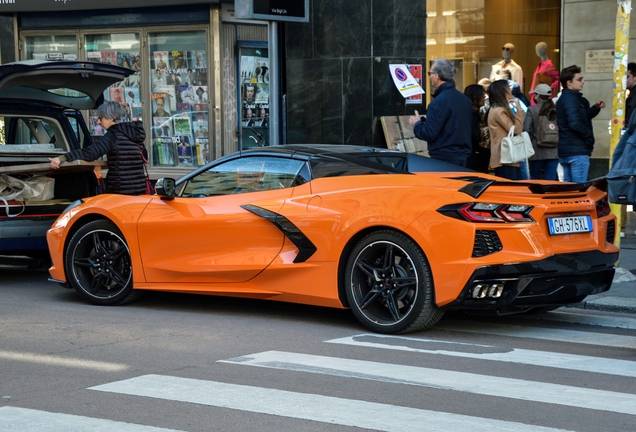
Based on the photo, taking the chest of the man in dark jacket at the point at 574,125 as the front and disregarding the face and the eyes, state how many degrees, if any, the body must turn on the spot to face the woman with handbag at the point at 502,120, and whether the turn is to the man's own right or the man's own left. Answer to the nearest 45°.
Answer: approximately 135° to the man's own right

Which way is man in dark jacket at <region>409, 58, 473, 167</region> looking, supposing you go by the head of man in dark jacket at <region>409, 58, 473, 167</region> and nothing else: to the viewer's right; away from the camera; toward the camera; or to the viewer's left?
to the viewer's left

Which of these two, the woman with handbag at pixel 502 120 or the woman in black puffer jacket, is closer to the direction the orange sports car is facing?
the woman in black puffer jacket

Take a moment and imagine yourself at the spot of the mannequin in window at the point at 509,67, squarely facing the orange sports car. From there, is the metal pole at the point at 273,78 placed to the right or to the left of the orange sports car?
right

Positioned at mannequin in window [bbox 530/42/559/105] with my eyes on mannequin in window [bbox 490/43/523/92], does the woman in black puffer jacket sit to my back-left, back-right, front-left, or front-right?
front-left

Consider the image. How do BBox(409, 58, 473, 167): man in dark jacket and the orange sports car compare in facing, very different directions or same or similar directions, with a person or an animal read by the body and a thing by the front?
same or similar directions

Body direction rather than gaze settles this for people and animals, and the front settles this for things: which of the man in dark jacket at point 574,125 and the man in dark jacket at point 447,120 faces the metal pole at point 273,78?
the man in dark jacket at point 447,120

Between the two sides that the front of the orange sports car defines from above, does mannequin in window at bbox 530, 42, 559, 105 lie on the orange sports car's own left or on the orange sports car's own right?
on the orange sports car's own right

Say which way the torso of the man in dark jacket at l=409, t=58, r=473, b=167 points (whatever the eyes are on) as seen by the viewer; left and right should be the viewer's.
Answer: facing away from the viewer and to the left of the viewer

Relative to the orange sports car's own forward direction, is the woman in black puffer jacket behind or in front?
in front
